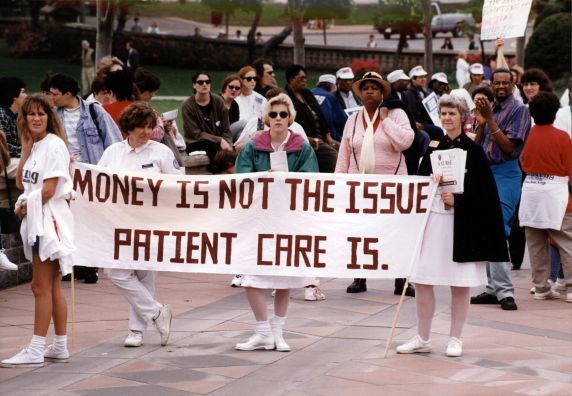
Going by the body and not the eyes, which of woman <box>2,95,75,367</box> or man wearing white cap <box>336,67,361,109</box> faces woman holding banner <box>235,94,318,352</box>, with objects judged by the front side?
the man wearing white cap

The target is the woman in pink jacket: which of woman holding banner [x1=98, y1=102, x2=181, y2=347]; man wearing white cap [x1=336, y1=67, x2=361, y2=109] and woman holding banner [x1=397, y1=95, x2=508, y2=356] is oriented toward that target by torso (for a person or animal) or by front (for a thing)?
the man wearing white cap

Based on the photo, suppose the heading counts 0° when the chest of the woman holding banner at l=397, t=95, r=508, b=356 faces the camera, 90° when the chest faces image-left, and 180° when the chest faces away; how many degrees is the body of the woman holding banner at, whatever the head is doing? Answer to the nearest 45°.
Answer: approximately 45°

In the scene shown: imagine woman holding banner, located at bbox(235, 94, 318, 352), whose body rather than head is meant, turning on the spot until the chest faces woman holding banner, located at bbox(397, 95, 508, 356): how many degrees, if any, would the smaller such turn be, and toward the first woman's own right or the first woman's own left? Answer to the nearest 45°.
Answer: approximately 90° to the first woman's own left

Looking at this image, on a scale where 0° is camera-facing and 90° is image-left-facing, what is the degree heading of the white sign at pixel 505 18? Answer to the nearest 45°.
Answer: approximately 0°

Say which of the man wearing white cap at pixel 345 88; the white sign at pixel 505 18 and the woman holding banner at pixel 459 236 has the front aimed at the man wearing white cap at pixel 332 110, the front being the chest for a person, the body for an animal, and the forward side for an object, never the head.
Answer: the man wearing white cap at pixel 345 88

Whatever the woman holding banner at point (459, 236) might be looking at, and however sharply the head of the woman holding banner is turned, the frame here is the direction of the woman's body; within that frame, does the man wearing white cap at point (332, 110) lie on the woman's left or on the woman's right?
on the woman's right
